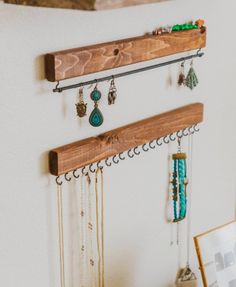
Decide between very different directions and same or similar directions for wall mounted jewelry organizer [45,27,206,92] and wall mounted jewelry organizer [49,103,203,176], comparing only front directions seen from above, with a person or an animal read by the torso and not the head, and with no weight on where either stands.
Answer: same or similar directions

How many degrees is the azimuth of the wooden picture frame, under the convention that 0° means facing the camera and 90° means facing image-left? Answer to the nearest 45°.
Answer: approximately 315°

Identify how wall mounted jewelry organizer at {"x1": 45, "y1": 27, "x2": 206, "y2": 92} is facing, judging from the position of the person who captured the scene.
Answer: facing the viewer and to the right of the viewer

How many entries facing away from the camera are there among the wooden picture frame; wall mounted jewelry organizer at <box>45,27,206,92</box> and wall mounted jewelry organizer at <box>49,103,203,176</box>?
0

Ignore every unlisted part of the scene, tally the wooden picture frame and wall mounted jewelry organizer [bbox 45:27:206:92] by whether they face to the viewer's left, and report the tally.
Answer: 0

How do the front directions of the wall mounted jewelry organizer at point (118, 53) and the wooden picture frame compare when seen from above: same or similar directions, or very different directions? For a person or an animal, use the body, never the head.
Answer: same or similar directions

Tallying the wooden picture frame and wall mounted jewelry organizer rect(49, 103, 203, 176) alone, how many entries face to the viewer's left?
0
